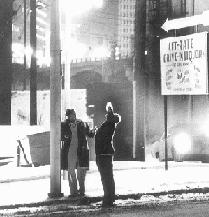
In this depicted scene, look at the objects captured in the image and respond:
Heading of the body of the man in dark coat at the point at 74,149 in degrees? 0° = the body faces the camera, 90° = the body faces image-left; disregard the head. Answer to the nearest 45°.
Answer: approximately 0°

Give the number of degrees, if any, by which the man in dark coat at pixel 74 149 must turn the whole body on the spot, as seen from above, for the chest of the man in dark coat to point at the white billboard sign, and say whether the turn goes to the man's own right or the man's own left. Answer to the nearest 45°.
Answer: approximately 135° to the man's own left

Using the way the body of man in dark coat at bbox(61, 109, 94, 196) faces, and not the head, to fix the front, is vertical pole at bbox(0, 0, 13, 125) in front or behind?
behind

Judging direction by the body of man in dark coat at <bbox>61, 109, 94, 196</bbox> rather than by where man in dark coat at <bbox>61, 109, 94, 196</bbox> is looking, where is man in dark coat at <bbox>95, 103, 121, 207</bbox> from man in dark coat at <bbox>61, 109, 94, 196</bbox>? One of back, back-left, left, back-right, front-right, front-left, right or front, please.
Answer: front-left
